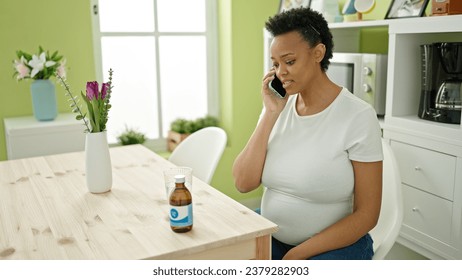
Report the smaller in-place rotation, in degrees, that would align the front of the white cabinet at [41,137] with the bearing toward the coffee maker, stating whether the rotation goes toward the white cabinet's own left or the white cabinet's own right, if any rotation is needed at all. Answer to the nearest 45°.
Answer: approximately 45° to the white cabinet's own left

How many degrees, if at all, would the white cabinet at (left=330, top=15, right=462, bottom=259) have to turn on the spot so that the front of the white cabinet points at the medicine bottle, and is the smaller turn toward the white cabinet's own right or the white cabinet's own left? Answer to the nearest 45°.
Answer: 0° — it already faces it

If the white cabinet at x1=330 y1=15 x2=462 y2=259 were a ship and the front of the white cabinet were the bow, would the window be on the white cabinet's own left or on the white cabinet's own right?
on the white cabinet's own right

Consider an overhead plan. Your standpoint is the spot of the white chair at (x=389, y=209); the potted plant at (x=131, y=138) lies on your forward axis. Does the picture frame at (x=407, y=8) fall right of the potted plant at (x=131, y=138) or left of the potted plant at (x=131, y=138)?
right

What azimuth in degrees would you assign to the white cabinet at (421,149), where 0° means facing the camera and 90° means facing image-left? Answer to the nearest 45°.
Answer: approximately 45°

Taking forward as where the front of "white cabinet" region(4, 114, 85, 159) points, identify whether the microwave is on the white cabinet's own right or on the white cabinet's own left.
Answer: on the white cabinet's own left

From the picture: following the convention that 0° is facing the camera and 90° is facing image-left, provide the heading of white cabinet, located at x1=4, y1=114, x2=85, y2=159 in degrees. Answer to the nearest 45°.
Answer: approximately 0°

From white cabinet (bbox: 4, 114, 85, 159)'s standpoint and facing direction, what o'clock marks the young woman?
The young woman is roughly at 11 o'clock from the white cabinet.

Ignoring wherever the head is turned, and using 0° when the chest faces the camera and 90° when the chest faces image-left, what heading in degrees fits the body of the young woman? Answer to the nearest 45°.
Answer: approximately 45°

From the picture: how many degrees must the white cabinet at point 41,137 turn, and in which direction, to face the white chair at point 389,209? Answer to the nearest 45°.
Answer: approximately 45° to its left
